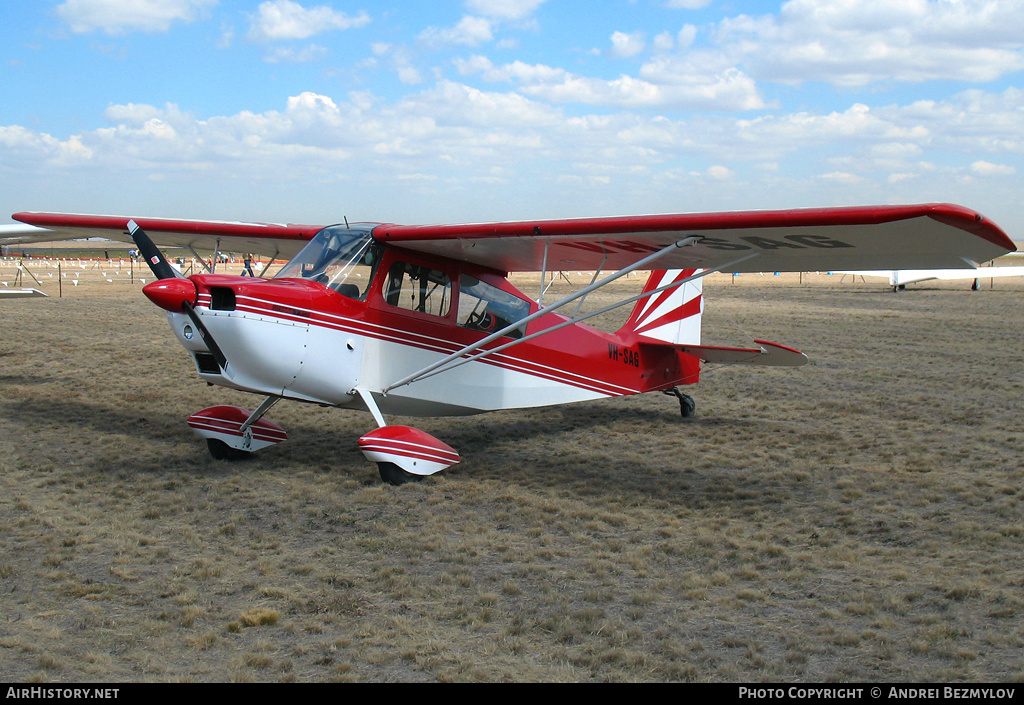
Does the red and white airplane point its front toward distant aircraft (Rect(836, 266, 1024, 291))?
no

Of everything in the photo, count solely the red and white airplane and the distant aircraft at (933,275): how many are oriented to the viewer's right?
0
